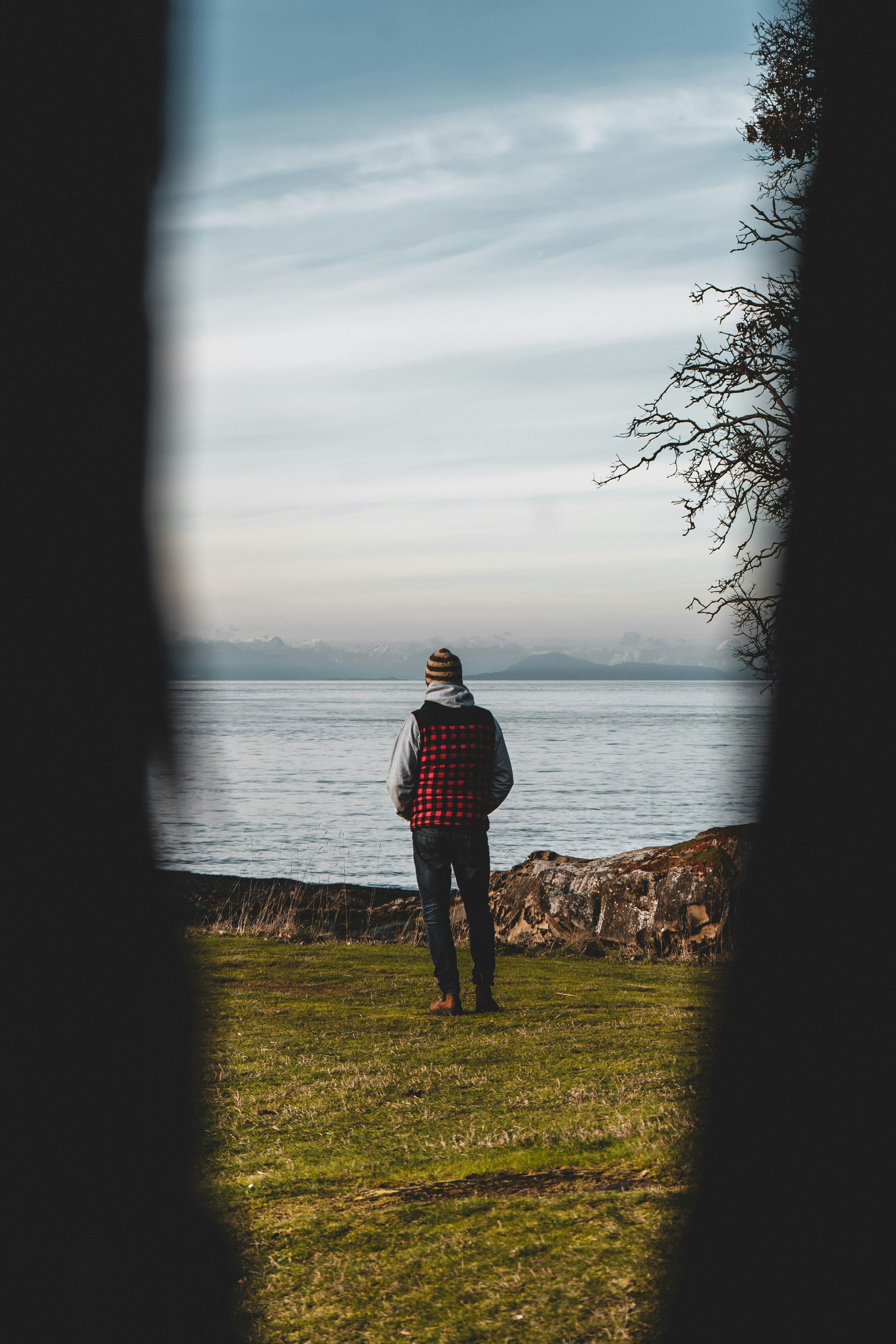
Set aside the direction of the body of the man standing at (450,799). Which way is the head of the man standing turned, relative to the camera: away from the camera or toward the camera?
away from the camera

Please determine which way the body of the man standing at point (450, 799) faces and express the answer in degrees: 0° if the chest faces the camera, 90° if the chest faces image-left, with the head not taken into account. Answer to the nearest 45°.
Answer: approximately 180°

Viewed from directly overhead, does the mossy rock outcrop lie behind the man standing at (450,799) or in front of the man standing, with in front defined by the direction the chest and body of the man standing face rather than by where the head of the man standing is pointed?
in front
